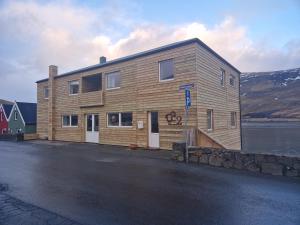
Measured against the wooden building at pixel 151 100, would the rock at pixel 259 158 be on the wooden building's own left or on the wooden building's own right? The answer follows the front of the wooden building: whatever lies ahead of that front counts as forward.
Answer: on the wooden building's own left

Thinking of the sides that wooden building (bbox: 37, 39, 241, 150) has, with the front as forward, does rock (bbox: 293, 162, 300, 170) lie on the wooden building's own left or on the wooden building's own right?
on the wooden building's own left

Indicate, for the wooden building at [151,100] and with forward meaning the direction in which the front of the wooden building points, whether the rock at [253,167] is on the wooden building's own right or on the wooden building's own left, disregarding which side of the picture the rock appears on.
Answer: on the wooden building's own left

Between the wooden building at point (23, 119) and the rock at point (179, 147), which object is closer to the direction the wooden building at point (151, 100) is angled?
the rock

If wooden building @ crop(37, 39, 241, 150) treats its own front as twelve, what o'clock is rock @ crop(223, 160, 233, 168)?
The rock is roughly at 10 o'clock from the wooden building.

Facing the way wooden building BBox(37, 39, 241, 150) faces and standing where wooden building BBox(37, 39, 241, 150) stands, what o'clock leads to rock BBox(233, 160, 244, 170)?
The rock is roughly at 10 o'clock from the wooden building.

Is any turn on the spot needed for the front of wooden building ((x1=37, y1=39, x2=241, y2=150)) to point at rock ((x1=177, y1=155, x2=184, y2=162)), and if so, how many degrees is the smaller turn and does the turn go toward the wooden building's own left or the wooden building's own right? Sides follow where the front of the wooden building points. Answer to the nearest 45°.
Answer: approximately 45° to the wooden building's own left

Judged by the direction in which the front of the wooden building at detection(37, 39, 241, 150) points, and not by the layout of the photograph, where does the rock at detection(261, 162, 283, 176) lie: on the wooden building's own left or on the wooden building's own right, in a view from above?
on the wooden building's own left

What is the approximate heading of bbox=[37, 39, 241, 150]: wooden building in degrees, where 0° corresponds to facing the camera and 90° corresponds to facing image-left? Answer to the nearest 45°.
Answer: approximately 45°

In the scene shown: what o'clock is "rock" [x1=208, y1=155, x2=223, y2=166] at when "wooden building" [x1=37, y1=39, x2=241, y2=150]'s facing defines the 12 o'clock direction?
The rock is roughly at 10 o'clock from the wooden building.
